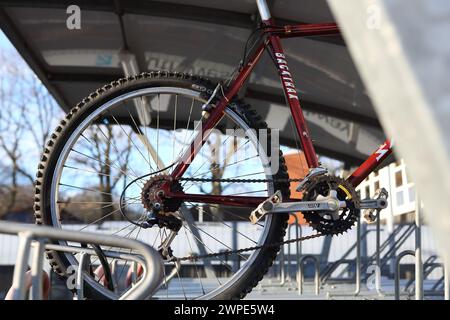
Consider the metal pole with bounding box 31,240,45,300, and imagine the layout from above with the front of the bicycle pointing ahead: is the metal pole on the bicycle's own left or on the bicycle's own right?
on the bicycle's own right

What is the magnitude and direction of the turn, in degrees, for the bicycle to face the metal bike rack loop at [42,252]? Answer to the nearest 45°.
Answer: approximately 90° to its right

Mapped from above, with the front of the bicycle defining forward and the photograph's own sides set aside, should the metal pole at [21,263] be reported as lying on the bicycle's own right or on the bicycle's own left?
on the bicycle's own right

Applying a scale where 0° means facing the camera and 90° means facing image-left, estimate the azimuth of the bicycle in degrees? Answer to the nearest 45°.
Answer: approximately 270°
